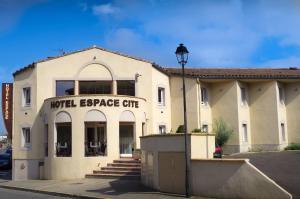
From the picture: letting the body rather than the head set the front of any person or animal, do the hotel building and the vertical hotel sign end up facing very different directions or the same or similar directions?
same or similar directions

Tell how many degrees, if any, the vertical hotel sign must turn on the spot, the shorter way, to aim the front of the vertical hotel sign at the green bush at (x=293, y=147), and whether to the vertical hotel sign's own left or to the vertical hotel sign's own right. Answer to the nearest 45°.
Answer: approximately 90° to the vertical hotel sign's own left

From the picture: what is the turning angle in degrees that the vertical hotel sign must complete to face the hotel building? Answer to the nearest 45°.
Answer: approximately 45° to its left

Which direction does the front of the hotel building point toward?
toward the camera

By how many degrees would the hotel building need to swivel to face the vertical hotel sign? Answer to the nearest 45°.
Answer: approximately 90° to its right

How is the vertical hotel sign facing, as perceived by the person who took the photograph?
facing the viewer

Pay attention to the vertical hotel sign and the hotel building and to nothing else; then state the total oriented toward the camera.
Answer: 2

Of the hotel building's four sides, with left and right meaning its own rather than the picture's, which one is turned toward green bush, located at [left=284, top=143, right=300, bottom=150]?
left
